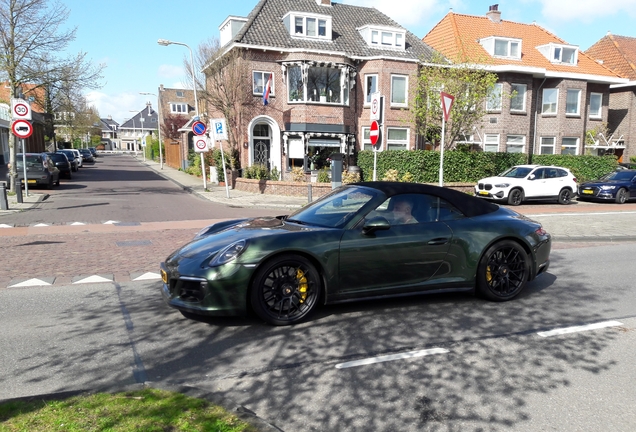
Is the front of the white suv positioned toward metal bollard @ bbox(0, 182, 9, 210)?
yes

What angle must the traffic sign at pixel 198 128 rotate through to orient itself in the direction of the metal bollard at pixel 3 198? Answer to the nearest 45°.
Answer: approximately 45° to its right

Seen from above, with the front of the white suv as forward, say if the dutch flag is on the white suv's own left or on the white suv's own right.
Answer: on the white suv's own right

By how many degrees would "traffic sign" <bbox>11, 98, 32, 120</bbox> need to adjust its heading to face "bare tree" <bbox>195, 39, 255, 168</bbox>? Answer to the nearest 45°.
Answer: approximately 135° to its left

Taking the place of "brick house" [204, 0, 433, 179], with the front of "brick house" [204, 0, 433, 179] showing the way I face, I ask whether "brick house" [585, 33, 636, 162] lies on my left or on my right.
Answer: on my left

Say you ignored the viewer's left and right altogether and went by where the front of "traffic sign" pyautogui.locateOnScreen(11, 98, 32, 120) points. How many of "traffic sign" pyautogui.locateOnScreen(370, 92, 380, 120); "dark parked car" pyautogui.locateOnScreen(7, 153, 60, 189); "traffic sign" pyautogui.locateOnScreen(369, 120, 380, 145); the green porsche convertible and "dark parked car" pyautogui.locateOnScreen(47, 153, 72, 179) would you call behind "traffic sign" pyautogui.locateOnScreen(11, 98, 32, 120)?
2

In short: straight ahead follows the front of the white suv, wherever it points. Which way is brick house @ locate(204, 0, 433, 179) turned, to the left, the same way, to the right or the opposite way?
to the left

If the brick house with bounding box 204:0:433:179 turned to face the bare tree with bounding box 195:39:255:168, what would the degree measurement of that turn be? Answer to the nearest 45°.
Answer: approximately 90° to its right

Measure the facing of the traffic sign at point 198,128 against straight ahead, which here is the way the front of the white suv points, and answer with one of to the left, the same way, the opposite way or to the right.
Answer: to the left

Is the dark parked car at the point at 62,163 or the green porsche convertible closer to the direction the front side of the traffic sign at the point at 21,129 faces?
the green porsche convertible

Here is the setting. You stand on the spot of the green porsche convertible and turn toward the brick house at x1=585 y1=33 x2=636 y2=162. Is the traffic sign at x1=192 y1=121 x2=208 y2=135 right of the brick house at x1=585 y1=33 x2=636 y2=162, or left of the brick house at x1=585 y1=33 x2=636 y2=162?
left

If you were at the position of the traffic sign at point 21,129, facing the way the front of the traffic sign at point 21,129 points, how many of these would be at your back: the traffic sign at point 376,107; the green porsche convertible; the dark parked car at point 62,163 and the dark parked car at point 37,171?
2
